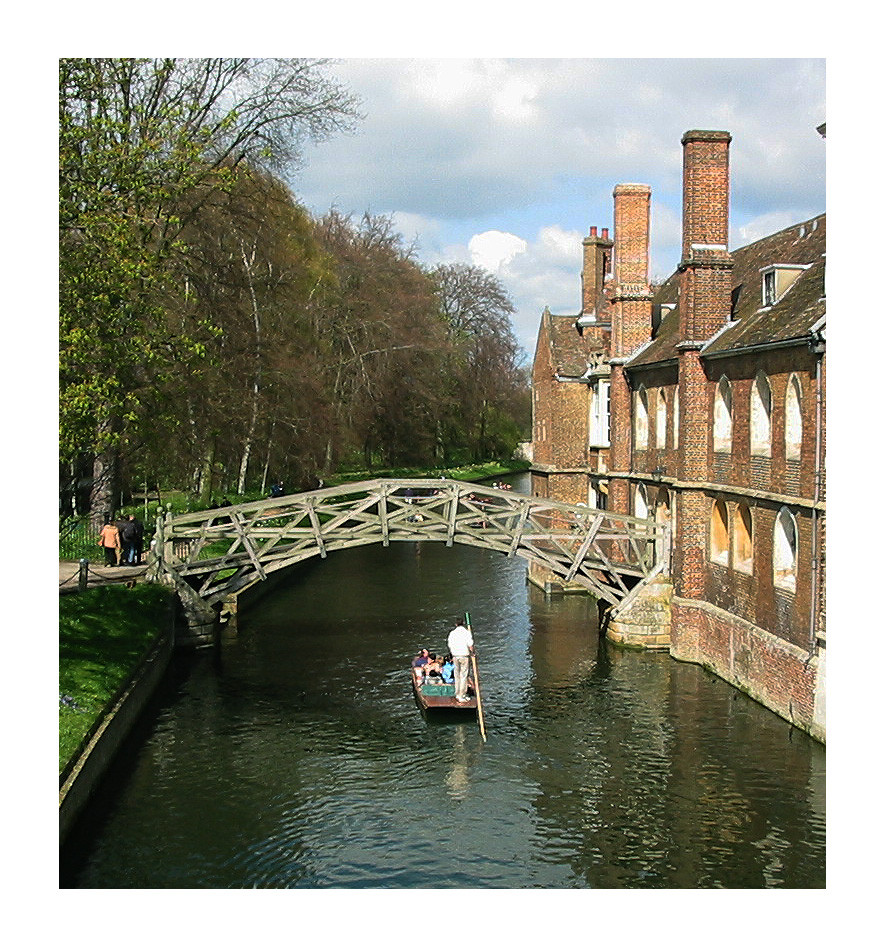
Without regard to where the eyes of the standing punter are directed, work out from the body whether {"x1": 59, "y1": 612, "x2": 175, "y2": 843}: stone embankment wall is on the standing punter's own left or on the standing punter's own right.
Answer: on the standing punter's own left

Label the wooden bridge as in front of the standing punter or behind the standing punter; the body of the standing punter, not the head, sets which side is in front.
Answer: in front

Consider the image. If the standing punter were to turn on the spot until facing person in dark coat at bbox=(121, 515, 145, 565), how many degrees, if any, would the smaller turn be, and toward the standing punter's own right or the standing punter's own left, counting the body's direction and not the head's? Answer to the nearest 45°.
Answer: approximately 45° to the standing punter's own left

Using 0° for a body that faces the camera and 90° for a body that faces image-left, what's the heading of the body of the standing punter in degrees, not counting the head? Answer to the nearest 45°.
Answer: approximately 180°
